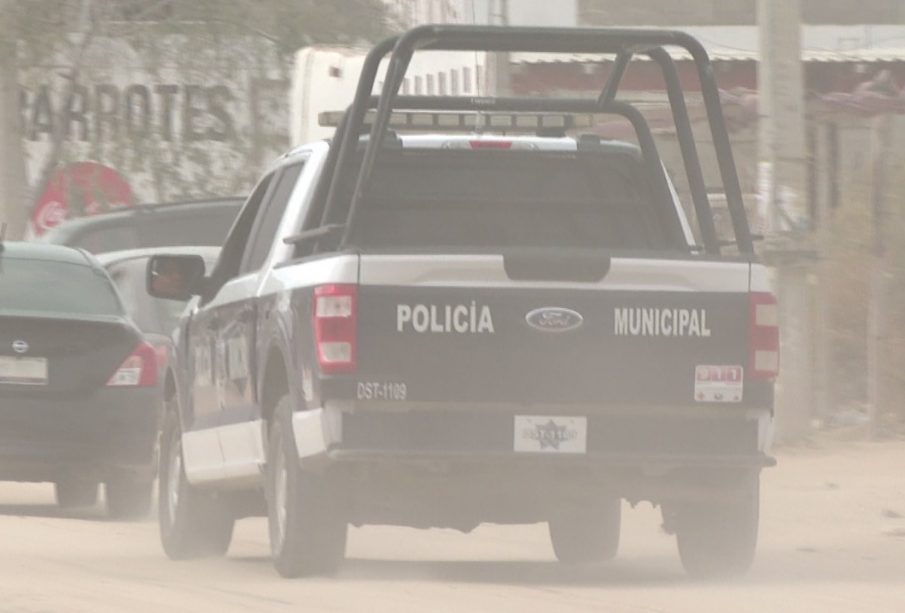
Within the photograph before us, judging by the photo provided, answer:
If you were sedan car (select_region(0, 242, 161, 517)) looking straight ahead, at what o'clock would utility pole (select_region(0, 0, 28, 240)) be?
The utility pole is roughly at 12 o'clock from the sedan car.

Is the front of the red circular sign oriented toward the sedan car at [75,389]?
yes

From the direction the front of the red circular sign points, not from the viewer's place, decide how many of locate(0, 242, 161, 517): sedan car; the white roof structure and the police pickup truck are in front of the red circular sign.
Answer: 2

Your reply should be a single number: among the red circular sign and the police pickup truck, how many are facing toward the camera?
1

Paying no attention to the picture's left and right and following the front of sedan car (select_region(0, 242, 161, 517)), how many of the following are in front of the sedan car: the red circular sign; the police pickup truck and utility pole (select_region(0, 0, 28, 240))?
2

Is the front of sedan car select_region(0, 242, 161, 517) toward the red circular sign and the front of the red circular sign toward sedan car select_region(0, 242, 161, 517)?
yes

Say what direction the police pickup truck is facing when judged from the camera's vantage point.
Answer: facing away from the viewer

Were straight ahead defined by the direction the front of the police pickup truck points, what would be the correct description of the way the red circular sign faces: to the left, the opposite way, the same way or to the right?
the opposite way

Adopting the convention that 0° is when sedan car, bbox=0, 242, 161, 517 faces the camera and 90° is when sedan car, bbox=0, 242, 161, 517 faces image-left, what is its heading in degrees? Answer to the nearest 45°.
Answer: approximately 180°

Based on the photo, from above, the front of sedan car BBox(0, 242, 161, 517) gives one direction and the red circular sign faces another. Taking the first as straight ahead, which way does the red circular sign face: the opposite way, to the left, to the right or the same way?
the opposite way
